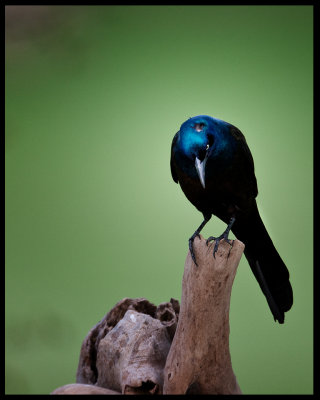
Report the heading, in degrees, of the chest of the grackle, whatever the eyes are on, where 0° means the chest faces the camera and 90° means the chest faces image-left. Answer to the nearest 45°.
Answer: approximately 45°
